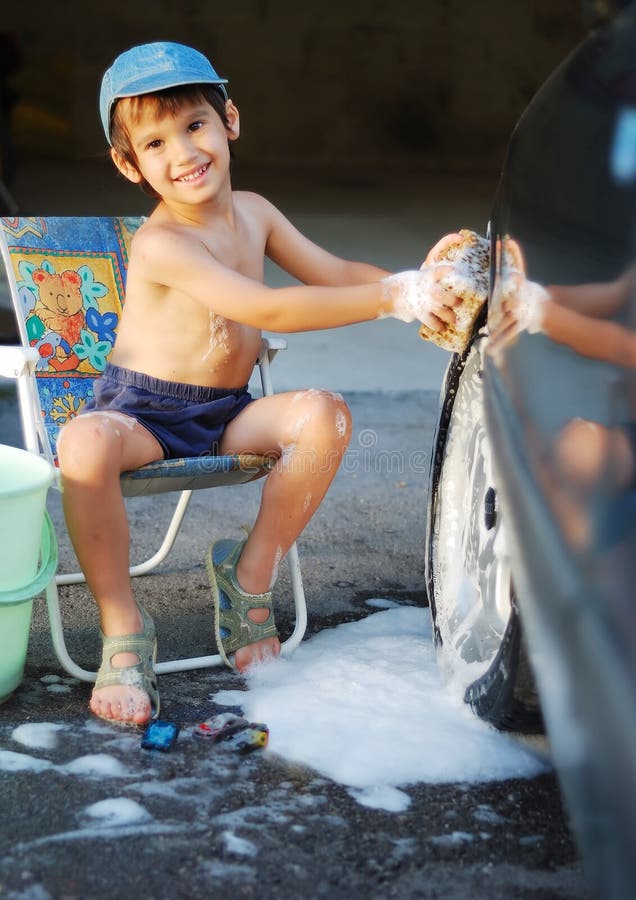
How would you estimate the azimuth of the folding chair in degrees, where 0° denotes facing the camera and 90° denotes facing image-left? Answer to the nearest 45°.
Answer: approximately 315°

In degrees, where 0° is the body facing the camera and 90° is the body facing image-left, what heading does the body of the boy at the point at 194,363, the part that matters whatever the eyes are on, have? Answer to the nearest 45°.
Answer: approximately 315°

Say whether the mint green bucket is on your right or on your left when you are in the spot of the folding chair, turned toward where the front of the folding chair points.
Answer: on your right
